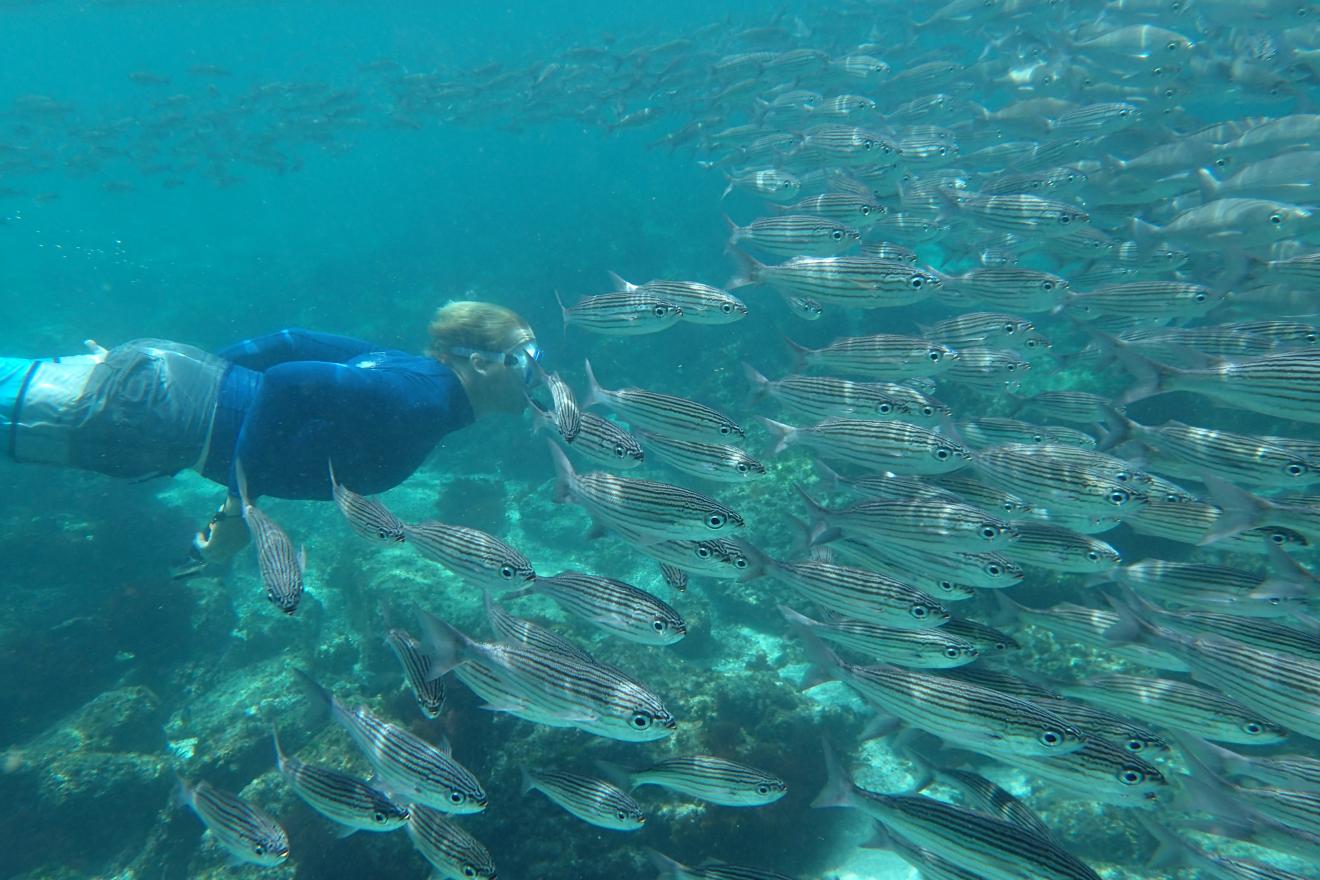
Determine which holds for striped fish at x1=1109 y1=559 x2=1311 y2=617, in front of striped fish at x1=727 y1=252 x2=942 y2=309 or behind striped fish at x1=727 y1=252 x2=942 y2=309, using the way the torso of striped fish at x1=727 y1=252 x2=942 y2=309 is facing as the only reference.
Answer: in front

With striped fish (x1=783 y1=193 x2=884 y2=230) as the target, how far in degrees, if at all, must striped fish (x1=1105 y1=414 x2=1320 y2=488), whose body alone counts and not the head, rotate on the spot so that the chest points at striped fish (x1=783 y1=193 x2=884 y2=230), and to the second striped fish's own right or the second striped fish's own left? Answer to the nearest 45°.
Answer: approximately 180°

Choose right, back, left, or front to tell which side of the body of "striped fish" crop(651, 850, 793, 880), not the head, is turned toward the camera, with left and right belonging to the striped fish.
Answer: right

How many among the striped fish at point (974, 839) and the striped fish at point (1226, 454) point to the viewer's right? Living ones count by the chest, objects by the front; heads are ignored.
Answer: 2

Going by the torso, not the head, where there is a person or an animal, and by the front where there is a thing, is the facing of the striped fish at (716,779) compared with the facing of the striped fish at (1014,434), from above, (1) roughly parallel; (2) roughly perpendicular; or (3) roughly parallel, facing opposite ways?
roughly parallel

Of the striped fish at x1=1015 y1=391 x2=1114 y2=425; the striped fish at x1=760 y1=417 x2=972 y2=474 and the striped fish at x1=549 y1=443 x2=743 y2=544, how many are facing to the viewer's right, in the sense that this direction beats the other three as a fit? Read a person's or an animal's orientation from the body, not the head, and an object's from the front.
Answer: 3

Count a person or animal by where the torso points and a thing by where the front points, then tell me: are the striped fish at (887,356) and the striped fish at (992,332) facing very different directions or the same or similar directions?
same or similar directions

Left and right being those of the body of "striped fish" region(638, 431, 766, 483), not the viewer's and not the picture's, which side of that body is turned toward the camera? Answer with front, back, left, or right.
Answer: right

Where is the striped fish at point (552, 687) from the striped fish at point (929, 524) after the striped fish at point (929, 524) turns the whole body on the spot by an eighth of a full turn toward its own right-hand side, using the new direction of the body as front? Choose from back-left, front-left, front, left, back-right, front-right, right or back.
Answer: right

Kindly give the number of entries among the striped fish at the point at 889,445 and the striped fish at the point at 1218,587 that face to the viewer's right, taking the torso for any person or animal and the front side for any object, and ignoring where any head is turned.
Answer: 2

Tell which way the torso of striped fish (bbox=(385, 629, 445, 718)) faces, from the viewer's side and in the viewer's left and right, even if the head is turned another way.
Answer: facing the viewer and to the right of the viewer

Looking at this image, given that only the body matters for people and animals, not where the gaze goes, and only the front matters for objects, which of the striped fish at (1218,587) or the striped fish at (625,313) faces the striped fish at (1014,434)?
the striped fish at (625,313)

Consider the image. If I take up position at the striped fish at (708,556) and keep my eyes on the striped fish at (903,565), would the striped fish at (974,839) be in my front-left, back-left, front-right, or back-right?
front-right

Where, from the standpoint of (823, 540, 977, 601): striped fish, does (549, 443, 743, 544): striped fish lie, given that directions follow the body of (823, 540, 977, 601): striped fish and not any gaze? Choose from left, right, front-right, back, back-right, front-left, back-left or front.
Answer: back-right

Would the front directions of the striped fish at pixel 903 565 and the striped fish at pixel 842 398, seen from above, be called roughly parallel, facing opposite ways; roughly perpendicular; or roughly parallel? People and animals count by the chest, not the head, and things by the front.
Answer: roughly parallel

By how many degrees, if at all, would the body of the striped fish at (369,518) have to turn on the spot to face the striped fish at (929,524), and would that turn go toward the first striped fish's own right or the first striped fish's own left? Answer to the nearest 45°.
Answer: approximately 45° to the first striped fish's own left

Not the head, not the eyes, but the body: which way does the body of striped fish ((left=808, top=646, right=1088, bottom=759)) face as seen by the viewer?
to the viewer's right

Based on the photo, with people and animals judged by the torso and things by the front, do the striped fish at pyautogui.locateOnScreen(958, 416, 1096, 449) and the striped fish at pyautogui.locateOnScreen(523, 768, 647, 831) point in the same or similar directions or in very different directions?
same or similar directions

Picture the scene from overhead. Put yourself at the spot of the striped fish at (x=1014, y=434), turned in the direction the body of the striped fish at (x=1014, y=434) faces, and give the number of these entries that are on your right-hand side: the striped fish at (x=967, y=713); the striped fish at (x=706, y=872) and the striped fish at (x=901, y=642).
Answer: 3
